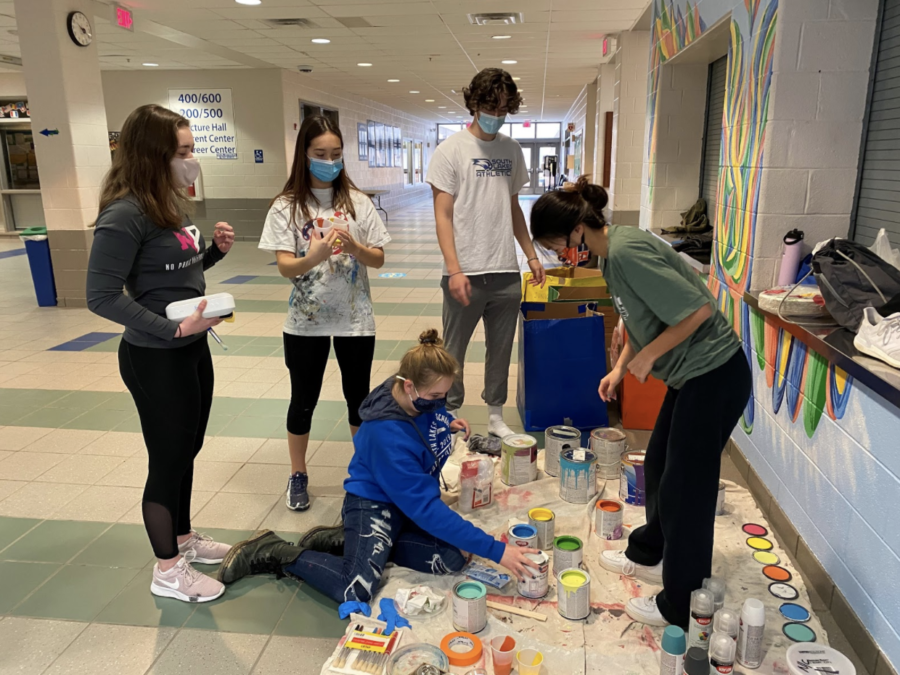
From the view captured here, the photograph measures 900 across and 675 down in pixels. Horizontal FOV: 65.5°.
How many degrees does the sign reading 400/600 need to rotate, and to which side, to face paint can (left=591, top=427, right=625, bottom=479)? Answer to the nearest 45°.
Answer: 0° — it already faces it

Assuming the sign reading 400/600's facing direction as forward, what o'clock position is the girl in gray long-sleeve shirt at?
The girl in gray long-sleeve shirt is roughly at 12 o'clock from the sign reading 400/600.

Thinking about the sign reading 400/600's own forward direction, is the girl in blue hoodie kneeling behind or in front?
in front

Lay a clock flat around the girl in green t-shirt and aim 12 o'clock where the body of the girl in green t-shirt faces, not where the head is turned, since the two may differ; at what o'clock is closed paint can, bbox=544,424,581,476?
The closed paint can is roughly at 2 o'clock from the girl in green t-shirt.

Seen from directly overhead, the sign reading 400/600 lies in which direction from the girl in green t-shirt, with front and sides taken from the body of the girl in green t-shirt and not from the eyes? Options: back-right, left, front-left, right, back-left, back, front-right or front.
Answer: front-right

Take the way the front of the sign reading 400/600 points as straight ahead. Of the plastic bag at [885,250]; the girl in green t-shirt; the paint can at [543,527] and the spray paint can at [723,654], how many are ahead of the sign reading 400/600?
4

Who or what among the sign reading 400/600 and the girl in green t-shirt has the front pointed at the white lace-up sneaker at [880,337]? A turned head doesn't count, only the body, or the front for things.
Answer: the sign reading 400/600

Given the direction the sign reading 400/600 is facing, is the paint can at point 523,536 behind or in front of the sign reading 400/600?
in front

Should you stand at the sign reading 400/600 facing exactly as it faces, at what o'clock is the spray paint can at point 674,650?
The spray paint can is roughly at 12 o'clock from the sign reading 400/600.

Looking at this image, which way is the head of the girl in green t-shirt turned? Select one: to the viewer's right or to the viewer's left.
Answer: to the viewer's left

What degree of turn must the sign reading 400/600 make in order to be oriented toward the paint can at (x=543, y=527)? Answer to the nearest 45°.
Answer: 0° — it already faces it

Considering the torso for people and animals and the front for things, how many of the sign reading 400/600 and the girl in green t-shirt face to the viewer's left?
1

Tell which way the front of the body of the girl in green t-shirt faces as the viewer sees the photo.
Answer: to the viewer's left

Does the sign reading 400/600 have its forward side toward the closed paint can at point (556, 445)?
yes

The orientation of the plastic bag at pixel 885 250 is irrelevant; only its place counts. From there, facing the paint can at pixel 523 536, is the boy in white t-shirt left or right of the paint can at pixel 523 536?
right

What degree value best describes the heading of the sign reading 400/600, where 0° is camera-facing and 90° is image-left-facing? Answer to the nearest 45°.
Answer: approximately 0°
